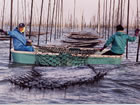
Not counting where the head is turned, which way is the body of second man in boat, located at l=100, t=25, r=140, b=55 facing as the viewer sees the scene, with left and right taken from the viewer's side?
facing away from the viewer and to the left of the viewer

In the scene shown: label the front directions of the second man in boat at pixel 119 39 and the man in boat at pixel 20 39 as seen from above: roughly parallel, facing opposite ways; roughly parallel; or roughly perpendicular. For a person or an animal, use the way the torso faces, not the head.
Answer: roughly parallel, facing opposite ways

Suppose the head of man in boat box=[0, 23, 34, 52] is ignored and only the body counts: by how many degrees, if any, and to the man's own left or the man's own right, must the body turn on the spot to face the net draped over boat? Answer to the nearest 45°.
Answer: approximately 45° to the man's own left

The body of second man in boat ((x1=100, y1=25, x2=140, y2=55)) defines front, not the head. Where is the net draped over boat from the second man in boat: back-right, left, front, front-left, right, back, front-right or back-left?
front-left

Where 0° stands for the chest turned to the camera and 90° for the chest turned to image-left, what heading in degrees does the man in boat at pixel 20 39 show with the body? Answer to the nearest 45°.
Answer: approximately 315°
